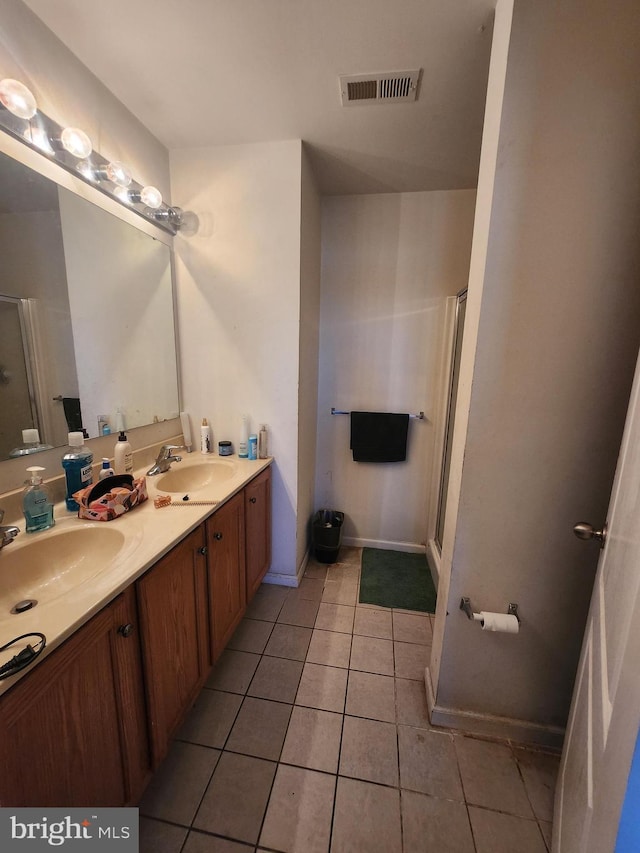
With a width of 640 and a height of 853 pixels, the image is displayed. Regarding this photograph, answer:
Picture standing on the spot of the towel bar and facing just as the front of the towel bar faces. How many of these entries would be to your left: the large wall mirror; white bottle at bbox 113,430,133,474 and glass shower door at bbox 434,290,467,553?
1

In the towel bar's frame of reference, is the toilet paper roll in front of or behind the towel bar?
in front

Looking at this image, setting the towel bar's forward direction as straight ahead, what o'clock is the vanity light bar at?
The vanity light bar is roughly at 1 o'clock from the towel bar.

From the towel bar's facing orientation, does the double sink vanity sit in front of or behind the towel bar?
in front

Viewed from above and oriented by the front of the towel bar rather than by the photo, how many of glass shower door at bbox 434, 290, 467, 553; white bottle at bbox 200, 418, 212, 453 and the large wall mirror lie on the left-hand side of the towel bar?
1

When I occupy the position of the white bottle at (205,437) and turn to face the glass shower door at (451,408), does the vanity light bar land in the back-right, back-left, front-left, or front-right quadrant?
back-right

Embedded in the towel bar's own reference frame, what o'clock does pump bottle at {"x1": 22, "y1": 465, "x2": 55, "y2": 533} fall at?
The pump bottle is roughly at 1 o'clock from the towel bar.

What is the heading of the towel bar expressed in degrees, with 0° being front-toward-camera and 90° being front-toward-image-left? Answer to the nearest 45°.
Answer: approximately 0°

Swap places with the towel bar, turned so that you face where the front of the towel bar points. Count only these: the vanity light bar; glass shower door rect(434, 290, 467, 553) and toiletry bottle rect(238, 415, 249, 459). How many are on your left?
1

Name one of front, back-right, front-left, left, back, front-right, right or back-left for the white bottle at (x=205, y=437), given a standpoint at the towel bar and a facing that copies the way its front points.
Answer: front-right

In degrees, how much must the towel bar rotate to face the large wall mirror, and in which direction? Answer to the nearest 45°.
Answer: approximately 45° to its right

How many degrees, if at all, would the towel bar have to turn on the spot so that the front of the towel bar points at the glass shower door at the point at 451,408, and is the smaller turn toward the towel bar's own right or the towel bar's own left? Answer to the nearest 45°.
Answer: approximately 90° to the towel bar's own left

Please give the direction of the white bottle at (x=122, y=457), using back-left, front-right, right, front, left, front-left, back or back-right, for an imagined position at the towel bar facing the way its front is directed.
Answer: front-right
